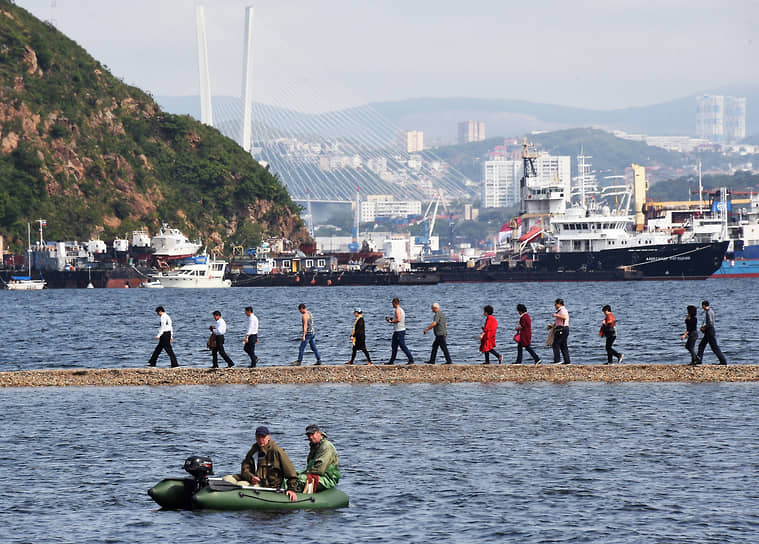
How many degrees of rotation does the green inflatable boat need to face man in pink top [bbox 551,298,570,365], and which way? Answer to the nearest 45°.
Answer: approximately 45° to its left

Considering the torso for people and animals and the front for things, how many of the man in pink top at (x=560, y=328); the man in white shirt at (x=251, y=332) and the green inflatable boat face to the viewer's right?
1

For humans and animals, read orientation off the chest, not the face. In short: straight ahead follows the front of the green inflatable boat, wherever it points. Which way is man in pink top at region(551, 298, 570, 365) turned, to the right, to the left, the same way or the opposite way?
the opposite way

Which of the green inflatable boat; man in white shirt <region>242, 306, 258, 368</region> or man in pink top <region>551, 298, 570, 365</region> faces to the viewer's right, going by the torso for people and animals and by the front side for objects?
the green inflatable boat

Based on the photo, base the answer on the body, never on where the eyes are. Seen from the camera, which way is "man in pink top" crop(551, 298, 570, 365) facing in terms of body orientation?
to the viewer's left

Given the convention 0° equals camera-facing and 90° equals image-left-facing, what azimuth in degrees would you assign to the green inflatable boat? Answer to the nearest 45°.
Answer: approximately 270°

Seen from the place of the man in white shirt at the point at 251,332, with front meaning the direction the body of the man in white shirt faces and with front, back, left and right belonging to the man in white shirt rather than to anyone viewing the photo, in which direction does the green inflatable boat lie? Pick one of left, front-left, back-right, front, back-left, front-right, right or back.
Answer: left

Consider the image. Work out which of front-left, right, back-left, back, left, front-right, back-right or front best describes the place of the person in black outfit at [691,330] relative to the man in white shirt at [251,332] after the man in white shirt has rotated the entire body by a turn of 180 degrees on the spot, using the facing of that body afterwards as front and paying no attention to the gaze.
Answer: front

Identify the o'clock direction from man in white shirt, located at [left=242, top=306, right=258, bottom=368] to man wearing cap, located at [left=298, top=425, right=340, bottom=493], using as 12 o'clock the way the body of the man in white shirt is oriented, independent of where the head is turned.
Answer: The man wearing cap is roughly at 9 o'clock from the man in white shirt.

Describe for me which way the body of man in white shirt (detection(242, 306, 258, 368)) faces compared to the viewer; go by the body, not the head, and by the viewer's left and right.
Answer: facing to the left of the viewer

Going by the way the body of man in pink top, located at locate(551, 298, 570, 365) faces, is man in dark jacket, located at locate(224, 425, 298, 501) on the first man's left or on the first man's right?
on the first man's left

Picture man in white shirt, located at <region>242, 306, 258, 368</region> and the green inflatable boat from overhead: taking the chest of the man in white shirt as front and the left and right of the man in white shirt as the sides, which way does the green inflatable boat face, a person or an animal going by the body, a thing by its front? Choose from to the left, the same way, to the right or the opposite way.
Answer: the opposite way

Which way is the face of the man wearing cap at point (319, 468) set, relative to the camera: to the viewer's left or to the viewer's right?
to the viewer's left

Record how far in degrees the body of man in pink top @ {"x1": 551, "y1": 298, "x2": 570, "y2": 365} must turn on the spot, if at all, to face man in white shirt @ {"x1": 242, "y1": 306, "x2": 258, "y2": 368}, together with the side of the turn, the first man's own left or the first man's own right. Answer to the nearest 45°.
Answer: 0° — they already face them

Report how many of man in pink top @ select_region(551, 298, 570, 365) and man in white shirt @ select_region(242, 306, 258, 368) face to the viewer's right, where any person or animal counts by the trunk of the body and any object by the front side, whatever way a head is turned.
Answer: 0
